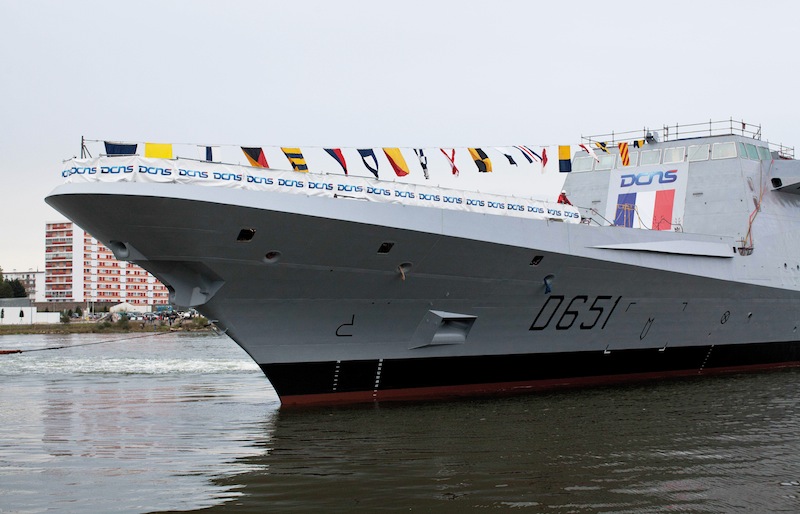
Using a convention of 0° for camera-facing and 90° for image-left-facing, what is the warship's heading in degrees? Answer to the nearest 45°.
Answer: approximately 45°
